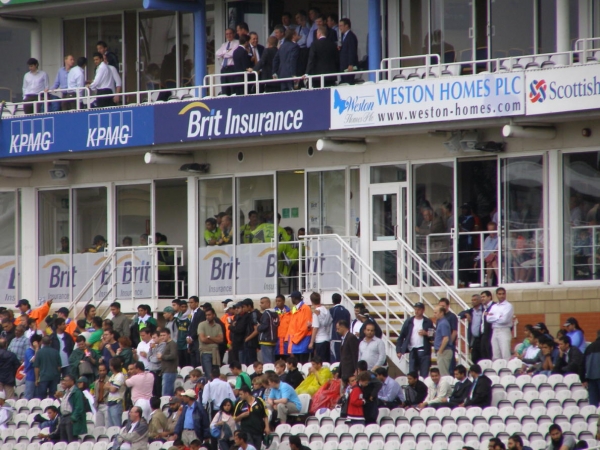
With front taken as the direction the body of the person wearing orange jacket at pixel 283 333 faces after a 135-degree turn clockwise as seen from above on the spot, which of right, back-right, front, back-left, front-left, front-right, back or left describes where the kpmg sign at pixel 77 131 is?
front-left

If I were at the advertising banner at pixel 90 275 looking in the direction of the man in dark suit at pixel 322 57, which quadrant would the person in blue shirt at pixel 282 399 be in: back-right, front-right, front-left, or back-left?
front-right

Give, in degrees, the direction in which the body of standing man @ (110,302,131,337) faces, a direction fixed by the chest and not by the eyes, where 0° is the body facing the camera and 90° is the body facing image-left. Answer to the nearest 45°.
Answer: approximately 45°

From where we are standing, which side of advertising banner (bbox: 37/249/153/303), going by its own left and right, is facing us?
front

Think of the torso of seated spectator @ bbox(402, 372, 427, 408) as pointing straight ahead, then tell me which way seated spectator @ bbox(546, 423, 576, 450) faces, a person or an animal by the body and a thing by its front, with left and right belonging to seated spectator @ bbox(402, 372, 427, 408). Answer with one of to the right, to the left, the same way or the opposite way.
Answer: the same way

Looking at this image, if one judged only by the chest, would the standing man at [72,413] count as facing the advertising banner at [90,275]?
no

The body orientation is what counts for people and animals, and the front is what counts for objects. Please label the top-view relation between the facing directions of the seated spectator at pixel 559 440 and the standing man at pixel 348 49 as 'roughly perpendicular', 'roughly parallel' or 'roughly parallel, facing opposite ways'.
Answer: roughly parallel

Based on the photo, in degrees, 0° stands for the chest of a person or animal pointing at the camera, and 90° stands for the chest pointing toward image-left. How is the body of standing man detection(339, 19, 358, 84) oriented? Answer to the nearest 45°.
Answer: approximately 45°

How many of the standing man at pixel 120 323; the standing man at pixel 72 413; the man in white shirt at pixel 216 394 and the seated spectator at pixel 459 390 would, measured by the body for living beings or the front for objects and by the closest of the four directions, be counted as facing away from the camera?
1

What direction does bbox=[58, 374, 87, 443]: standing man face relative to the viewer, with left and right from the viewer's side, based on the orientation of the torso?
facing the viewer and to the left of the viewer

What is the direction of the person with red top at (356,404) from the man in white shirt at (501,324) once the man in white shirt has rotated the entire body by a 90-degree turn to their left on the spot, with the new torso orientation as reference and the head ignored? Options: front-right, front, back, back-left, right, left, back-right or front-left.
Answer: right

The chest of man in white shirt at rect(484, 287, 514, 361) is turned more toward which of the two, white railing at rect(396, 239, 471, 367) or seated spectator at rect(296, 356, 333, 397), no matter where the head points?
the seated spectator
